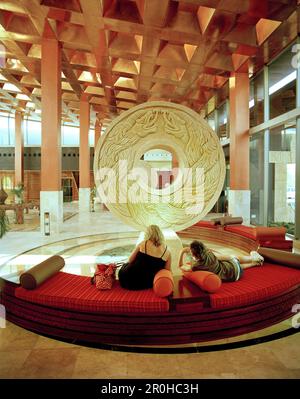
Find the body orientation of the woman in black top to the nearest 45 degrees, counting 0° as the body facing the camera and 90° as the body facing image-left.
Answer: approximately 180°

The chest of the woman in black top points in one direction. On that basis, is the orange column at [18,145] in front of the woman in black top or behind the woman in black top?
in front

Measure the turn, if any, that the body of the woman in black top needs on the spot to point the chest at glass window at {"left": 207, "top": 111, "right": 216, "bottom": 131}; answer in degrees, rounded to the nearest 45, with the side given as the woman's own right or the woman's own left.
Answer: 0° — they already face it

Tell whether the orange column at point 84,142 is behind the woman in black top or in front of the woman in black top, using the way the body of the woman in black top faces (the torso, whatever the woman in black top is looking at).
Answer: in front

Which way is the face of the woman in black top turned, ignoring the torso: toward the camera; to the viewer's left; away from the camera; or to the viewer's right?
away from the camera

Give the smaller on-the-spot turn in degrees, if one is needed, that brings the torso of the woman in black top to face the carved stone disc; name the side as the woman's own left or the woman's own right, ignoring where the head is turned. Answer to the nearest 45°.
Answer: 0° — they already face it

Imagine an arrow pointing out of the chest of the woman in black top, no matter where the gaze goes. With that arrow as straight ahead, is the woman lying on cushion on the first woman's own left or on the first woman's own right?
on the first woman's own right

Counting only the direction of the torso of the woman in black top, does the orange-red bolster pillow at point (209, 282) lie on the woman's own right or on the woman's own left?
on the woman's own right

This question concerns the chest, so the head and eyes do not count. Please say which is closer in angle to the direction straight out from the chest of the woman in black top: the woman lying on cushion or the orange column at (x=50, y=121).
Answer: the orange column

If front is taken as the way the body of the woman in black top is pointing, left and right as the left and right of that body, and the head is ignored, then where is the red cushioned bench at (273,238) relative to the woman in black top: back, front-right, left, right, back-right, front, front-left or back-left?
front-right
